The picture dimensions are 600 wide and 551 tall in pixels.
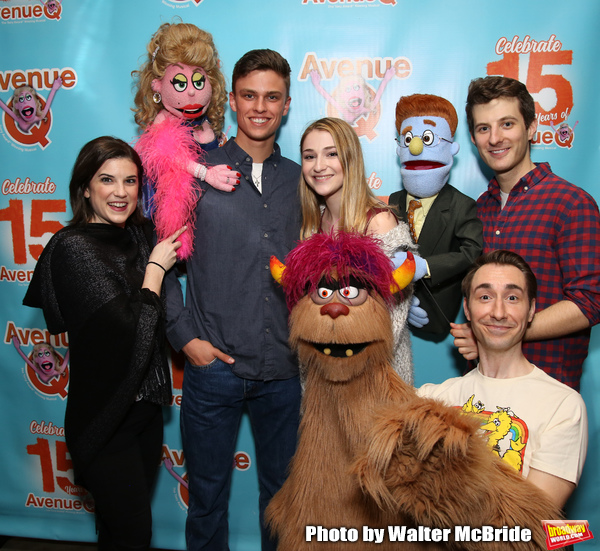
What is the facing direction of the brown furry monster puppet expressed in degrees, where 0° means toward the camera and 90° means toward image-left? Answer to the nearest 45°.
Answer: approximately 0°

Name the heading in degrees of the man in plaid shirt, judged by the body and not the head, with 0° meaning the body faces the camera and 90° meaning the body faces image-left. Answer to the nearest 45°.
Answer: approximately 45°

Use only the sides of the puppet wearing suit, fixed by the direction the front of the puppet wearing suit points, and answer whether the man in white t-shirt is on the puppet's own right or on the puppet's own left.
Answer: on the puppet's own left

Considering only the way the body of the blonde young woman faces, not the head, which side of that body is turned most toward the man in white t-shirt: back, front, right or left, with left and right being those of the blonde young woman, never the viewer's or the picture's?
left

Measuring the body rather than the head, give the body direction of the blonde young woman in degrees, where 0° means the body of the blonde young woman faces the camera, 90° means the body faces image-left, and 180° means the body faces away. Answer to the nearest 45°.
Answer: approximately 45°

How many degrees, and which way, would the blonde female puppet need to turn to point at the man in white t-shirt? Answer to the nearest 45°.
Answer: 0° — it already faces them

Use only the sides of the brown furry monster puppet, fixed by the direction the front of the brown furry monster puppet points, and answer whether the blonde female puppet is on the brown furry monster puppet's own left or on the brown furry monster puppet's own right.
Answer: on the brown furry monster puppet's own right

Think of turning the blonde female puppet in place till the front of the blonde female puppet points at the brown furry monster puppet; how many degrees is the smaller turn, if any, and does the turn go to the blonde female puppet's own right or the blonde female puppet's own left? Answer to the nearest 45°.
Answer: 0° — it already faces it
